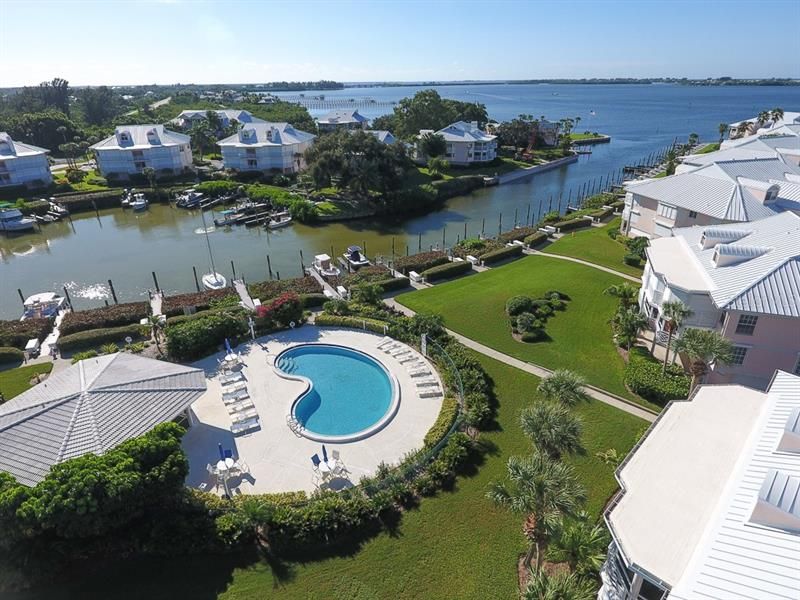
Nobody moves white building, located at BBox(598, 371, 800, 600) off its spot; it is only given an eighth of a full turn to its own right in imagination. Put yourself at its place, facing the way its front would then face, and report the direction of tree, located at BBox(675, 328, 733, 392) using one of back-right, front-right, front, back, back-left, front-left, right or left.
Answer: front-right

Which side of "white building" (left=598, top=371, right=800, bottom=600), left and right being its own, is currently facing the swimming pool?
front

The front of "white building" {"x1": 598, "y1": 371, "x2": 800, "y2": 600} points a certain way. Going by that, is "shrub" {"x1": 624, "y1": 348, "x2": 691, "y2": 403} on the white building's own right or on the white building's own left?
on the white building's own right

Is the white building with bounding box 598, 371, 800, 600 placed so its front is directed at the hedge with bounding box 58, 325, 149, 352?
yes

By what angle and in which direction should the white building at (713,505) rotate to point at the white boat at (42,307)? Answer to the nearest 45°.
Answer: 0° — it already faces it

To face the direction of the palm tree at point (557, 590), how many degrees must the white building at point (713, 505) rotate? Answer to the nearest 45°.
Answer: approximately 45° to its left

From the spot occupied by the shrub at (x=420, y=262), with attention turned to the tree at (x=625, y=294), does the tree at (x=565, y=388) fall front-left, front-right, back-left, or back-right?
front-right

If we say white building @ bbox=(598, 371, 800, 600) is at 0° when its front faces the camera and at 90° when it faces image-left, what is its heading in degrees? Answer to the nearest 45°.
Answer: approximately 90°

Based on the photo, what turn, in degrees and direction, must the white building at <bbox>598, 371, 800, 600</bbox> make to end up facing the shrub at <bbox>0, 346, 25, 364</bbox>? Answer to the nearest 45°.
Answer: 0° — it already faces it

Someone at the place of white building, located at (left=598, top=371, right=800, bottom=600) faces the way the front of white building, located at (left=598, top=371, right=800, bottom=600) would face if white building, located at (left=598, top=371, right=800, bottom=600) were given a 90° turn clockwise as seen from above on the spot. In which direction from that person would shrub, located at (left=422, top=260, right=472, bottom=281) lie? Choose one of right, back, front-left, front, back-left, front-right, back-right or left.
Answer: front-left

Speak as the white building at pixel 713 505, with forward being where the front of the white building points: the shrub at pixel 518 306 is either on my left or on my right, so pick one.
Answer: on my right

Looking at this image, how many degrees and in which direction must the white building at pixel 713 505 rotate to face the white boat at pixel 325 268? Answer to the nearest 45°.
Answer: approximately 45° to its right

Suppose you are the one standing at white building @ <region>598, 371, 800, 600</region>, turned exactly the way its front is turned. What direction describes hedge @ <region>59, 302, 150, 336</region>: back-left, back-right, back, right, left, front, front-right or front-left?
front

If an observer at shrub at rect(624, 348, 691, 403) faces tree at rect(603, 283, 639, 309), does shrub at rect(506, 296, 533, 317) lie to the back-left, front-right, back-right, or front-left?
front-left

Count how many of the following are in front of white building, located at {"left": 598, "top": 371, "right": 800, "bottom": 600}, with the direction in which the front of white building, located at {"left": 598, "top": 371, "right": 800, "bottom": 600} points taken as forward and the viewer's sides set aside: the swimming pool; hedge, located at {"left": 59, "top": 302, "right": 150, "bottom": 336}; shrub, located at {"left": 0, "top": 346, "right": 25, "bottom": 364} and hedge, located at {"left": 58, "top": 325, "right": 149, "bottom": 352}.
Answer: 4
